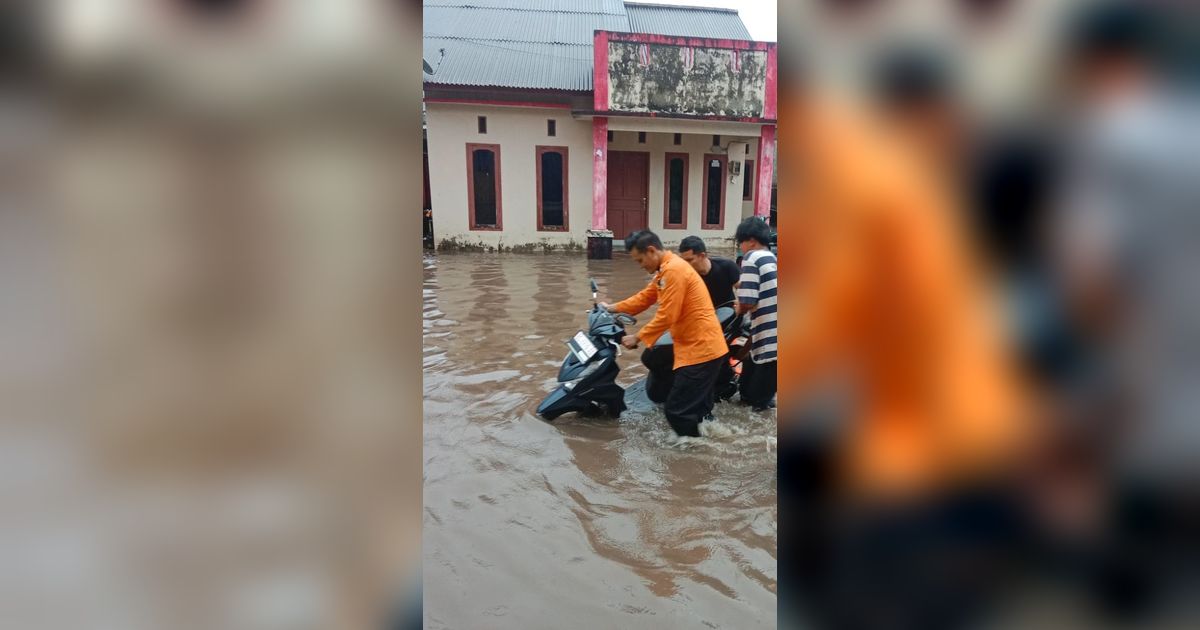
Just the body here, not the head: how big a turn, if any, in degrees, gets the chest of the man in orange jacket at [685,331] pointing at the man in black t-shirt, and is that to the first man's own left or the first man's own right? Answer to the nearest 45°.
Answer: approximately 90° to the first man's own right

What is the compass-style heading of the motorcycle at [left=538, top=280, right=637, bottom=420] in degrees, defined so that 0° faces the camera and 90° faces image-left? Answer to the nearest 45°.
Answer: approximately 45°

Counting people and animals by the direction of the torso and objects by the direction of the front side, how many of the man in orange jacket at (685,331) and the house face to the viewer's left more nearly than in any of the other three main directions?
1

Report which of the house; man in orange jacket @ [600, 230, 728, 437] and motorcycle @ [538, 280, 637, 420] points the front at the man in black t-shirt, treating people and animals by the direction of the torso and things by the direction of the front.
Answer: the house

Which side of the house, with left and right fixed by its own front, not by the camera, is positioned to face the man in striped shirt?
front

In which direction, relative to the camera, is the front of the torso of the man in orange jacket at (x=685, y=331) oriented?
to the viewer's left

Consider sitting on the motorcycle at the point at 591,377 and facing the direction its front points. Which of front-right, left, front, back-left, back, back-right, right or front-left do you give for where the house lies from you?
back-right

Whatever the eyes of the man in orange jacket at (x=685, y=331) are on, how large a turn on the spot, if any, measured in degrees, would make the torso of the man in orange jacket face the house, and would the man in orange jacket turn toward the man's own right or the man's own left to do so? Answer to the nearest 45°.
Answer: approximately 90° to the man's own right

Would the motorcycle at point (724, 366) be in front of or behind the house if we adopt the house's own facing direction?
in front

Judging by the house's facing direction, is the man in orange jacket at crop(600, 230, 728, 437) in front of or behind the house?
in front

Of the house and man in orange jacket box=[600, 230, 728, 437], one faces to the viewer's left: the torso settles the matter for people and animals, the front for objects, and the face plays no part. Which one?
the man in orange jacket
